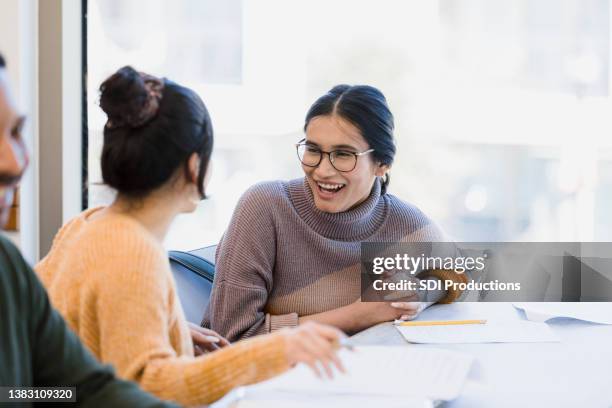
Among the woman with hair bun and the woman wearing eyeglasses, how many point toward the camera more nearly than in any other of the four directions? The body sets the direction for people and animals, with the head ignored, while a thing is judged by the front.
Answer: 1

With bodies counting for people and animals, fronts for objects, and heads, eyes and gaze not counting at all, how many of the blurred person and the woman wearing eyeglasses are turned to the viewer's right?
1

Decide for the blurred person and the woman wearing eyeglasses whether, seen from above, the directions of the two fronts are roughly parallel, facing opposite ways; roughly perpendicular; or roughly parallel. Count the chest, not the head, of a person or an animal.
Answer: roughly perpendicular

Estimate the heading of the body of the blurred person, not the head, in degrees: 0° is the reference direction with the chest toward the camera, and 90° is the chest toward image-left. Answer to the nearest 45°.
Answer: approximately 270°

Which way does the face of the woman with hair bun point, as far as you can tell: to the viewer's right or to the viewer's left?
to the viewer's right

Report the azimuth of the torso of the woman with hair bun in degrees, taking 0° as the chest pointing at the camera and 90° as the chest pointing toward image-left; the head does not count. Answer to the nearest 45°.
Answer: approximately 225°
